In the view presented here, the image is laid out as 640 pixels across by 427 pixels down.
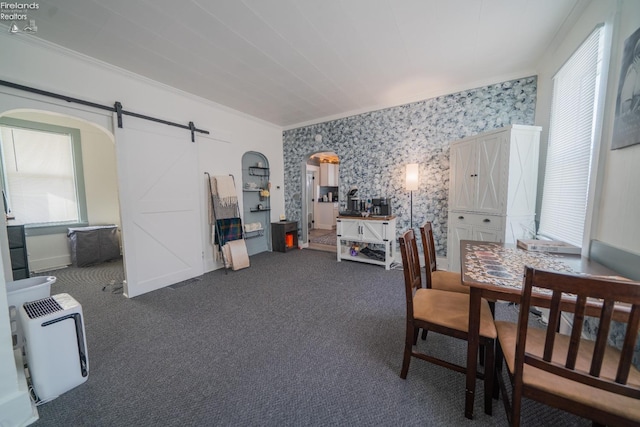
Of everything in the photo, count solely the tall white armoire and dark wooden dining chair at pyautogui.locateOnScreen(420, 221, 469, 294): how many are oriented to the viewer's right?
1

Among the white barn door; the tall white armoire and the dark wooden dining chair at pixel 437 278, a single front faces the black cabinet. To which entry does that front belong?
the tall white armoire

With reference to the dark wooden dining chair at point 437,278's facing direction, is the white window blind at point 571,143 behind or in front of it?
in front

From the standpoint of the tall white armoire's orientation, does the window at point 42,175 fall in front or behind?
in front

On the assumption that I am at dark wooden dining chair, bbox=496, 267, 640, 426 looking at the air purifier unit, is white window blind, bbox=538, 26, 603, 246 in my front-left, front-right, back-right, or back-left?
back-right

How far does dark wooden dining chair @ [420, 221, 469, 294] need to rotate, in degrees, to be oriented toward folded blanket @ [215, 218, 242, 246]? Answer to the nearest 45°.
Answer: approximately 180°

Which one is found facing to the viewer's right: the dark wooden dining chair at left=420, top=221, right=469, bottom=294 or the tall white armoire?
the dark wooden dining chair

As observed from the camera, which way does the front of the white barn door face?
facing the viewer and to the right of the viewer

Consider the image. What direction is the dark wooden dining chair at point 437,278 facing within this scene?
to the viewer's right

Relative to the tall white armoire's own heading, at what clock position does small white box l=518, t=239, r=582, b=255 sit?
The small white box is roughly at 10 o'clock from the tall white armoire.

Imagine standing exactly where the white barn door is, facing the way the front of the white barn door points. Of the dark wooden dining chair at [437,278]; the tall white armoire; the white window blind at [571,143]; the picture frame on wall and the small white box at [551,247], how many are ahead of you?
5

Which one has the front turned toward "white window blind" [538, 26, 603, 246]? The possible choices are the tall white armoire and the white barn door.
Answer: the white barn door

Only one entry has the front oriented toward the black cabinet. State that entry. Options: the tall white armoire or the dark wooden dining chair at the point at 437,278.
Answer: the tall white armoire

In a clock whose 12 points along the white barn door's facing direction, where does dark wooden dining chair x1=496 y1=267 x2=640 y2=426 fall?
The dark wooden dining chair is roughly at 1 o'clock from the white barn door.

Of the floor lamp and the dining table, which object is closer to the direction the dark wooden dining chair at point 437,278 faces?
the dining table

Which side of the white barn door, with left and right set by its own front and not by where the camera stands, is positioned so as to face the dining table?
front

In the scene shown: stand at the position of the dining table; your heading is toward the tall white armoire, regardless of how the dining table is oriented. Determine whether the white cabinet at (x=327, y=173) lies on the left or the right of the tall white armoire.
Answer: left

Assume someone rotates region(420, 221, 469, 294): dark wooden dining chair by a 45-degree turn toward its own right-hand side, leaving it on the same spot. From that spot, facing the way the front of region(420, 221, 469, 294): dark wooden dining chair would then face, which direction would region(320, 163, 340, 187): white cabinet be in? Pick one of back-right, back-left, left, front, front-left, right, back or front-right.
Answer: back

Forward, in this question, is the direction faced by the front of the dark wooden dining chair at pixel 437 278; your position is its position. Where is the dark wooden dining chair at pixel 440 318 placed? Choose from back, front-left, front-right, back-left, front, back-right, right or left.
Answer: right
